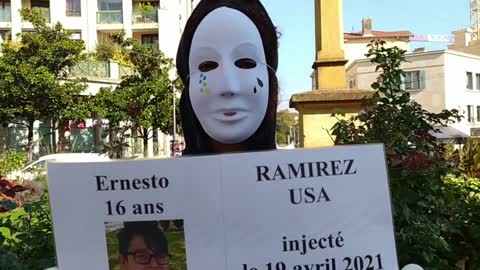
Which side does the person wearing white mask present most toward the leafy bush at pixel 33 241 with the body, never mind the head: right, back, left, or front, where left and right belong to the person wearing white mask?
right

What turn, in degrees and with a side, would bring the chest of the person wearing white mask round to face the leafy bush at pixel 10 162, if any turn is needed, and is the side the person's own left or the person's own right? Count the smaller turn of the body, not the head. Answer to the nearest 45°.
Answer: approximately 135° to the person's own right

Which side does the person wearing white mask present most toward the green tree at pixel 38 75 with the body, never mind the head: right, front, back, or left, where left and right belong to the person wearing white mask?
back

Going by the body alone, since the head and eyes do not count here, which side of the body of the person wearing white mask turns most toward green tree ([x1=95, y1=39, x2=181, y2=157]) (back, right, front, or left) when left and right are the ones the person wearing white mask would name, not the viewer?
back

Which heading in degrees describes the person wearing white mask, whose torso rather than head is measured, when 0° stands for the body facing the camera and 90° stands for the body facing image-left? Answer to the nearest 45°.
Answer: approximately 0°

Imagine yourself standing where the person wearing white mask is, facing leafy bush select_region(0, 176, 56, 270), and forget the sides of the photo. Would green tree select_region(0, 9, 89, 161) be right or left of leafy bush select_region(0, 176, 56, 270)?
right
